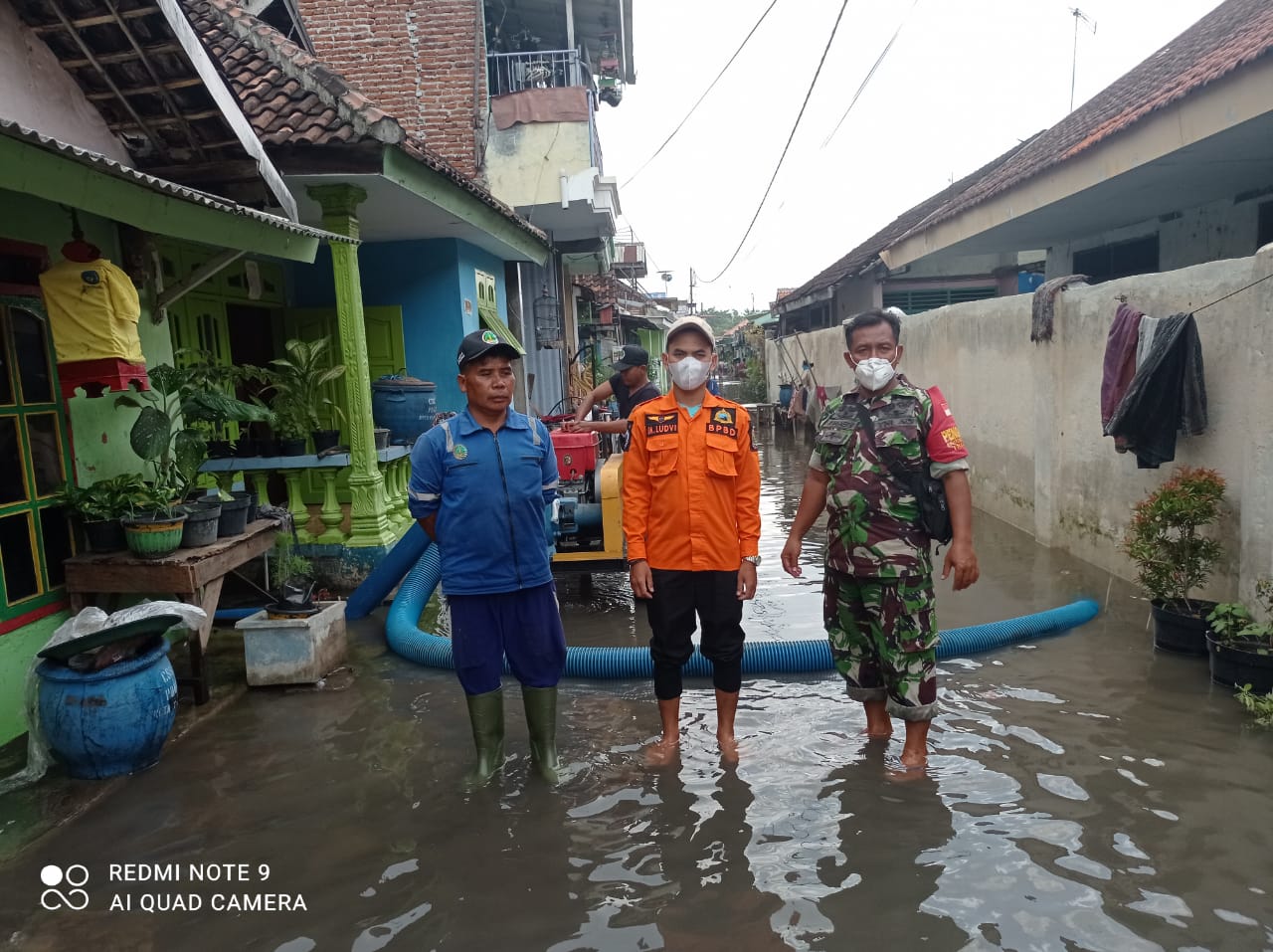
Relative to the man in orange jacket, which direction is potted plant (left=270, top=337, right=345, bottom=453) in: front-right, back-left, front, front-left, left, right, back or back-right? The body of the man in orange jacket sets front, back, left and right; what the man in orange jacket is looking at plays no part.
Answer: back-right

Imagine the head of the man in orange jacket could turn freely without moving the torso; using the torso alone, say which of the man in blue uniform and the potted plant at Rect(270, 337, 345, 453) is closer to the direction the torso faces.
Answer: the man in blue uniform

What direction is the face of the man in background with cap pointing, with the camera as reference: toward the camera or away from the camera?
toward the camera

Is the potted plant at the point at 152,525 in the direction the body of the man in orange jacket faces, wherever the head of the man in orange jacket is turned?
no

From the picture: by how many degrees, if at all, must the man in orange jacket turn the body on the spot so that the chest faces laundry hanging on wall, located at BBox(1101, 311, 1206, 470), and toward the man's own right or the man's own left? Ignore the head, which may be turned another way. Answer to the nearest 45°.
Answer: approximately 135° to the man's own left

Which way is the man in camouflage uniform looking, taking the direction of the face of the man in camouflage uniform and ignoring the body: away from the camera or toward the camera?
toward the camera

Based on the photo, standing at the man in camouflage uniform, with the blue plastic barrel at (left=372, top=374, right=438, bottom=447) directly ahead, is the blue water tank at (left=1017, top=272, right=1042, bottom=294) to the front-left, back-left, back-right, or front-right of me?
front-right

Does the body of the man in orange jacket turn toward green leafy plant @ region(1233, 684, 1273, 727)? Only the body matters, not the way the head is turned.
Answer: no

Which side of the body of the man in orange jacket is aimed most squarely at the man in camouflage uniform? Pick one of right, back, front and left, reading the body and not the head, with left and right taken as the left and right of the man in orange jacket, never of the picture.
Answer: left

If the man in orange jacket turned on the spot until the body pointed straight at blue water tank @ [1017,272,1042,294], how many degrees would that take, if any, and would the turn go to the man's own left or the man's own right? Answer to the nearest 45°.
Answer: approximately 135° to the man's own left

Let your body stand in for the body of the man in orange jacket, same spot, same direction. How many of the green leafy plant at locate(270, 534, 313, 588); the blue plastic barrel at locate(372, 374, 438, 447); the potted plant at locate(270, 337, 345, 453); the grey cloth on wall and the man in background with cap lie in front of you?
0

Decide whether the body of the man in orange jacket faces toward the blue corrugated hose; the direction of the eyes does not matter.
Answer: no

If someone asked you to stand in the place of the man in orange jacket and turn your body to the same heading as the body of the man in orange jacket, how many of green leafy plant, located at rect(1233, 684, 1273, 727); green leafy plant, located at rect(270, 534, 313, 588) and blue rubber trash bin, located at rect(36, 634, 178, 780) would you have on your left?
1

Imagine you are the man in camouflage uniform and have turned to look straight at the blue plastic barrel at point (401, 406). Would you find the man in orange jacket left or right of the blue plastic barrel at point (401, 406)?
left

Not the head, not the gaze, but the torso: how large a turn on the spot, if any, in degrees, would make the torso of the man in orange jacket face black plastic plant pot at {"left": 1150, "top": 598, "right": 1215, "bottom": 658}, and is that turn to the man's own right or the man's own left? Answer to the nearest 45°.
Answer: approximately 135° to the man's own left

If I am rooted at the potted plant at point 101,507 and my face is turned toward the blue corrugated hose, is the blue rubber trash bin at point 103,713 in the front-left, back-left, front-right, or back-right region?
front-right

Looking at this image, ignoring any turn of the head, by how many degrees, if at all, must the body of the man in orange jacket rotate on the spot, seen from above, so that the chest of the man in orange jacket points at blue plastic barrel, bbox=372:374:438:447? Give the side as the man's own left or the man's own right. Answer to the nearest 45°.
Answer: approximately 135° to the man's own right

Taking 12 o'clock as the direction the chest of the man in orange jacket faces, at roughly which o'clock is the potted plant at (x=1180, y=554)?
The potted plant is roughly at 8 o'clock from the man in orange jacket.

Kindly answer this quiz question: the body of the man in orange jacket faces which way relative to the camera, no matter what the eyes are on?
toward the camera

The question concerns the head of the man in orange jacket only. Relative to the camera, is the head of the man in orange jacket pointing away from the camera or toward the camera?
toward the camera
